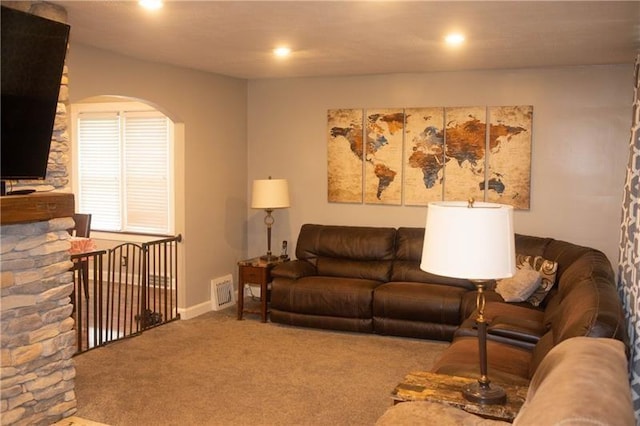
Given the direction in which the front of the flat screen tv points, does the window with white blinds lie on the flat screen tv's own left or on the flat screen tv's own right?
on the flat screen tv's own left

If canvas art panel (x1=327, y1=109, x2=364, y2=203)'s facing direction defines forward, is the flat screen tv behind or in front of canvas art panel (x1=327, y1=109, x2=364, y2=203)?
in front

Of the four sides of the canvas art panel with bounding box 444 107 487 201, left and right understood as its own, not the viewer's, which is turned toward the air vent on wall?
right

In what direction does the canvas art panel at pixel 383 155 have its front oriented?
toward the camera

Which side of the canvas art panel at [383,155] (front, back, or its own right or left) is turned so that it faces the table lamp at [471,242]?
front

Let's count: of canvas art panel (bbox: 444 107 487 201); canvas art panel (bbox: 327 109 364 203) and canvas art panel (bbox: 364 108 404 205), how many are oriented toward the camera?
3

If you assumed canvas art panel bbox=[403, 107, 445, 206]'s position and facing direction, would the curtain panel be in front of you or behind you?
in front

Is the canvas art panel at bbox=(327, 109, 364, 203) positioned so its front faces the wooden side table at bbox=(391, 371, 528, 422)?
yes

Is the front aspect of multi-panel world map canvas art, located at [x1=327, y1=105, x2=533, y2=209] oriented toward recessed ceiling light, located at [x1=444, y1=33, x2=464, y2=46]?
yes

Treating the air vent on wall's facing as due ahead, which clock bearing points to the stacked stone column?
The stacked stone column is roughly at 2 o'clock from the air vent on wall.

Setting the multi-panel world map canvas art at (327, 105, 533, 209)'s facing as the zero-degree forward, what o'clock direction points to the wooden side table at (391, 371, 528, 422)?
The wooden side table is roughly at 12 o'clock from the multi-panel world map canvas art.

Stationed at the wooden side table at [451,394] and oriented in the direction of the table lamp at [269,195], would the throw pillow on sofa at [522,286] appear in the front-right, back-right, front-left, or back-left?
front-right

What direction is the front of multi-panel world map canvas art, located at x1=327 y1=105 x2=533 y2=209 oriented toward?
toward the camera

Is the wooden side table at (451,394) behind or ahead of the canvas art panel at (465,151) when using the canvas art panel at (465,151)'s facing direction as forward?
ahead

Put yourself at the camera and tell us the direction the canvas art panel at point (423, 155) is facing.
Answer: facing the viewer

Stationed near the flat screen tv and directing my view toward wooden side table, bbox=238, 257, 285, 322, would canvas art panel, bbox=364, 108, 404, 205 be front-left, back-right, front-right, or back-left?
front-right

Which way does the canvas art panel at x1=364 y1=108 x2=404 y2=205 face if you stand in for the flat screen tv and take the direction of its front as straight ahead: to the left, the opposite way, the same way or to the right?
to the right

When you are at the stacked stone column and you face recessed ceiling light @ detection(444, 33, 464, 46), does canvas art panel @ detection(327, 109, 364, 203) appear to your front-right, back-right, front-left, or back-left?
front-left

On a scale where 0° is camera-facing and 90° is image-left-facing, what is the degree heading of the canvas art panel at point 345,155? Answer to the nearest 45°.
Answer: approximately 0°

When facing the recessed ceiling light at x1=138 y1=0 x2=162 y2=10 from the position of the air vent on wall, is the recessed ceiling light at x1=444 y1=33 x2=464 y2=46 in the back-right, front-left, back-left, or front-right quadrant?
front-left
